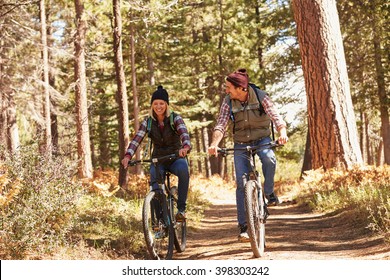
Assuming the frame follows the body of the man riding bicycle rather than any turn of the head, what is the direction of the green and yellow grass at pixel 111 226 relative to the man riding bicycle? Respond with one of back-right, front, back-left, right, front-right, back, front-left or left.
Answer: back-right

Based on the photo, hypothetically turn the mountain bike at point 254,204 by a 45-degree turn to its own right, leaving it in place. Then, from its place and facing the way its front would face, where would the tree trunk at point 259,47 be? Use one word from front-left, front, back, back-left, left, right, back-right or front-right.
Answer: back-right

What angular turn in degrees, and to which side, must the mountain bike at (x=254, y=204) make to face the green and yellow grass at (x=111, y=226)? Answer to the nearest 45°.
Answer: approximately 135° to its right

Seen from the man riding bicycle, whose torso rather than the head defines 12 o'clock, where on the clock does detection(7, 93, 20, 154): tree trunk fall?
The tree trunk is roughly at 5 o'clock from the man riding bicycle.

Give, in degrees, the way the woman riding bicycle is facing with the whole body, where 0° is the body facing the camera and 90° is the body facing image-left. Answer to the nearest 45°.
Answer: approximately 0°

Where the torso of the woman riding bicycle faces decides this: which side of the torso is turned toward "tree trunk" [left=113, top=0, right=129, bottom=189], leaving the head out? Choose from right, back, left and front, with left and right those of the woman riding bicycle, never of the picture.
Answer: back

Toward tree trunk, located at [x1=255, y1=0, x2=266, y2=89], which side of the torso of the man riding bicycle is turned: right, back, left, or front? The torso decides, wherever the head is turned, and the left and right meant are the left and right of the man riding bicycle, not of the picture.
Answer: back

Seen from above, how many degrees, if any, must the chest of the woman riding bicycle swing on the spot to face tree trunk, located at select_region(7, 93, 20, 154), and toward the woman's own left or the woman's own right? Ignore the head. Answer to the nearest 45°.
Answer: approximately 180°

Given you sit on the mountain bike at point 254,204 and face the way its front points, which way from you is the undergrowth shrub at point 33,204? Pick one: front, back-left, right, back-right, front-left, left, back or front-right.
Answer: right

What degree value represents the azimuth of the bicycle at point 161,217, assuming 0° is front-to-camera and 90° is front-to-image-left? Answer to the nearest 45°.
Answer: approximately 45°
